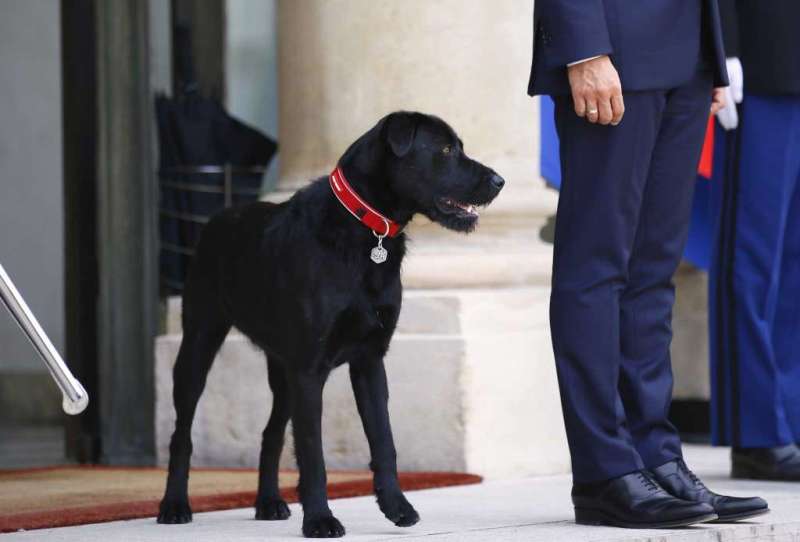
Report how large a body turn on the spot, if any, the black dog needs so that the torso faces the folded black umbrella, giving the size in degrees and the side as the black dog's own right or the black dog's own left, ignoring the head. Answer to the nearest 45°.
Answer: approximately 135° to the black dog's own left

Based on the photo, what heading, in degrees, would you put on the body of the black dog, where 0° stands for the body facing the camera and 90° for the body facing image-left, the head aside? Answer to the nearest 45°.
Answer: approximately 315°
